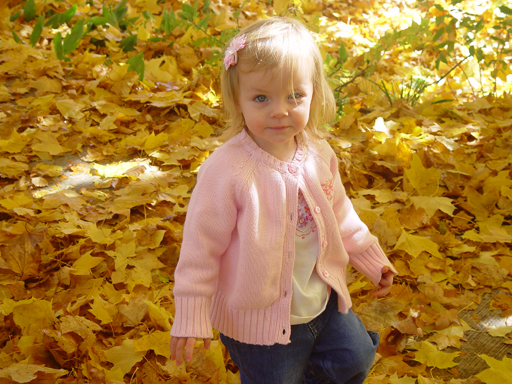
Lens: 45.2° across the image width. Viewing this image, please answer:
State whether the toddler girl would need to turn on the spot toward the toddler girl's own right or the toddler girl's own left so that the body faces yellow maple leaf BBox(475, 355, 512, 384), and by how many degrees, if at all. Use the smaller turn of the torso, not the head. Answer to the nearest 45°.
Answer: approximately 45° to the toddler girl's own left

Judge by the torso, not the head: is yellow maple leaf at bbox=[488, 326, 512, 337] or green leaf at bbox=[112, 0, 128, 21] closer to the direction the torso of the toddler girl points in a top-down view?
the yellow maple leaf

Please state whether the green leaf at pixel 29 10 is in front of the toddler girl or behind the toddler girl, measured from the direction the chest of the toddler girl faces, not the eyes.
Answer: behind

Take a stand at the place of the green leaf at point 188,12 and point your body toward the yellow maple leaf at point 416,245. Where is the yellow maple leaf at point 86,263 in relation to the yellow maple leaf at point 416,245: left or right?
right

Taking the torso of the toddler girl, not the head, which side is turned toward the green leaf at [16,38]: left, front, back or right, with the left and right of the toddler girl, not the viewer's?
back

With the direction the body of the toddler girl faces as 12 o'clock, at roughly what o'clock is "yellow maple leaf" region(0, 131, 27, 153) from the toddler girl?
The yellow maple leaf is roughly at 6 o'clock from the toddler girl.

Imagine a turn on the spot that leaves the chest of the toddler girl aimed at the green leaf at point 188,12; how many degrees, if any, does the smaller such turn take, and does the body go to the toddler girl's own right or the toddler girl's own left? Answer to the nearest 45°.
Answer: approximately 135° to the toddler girl's own left

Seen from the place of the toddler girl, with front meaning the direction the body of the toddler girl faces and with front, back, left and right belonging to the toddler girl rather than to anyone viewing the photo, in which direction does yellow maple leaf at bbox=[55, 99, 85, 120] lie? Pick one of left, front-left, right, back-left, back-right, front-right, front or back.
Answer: back

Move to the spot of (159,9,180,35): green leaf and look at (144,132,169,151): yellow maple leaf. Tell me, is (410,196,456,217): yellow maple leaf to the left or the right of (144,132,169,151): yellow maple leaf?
left

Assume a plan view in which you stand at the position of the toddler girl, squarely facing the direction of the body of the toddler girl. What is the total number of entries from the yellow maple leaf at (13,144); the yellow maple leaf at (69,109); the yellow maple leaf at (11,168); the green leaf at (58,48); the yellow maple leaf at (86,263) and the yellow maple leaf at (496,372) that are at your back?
5

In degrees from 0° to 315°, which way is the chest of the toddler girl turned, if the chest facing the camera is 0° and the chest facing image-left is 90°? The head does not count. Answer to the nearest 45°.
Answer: approximately 315°

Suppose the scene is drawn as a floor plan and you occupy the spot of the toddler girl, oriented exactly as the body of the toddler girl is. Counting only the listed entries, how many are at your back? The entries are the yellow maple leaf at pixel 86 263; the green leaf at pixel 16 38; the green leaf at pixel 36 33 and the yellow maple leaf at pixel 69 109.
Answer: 4

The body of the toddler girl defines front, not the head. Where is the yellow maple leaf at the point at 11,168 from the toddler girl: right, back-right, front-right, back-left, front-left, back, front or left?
back
